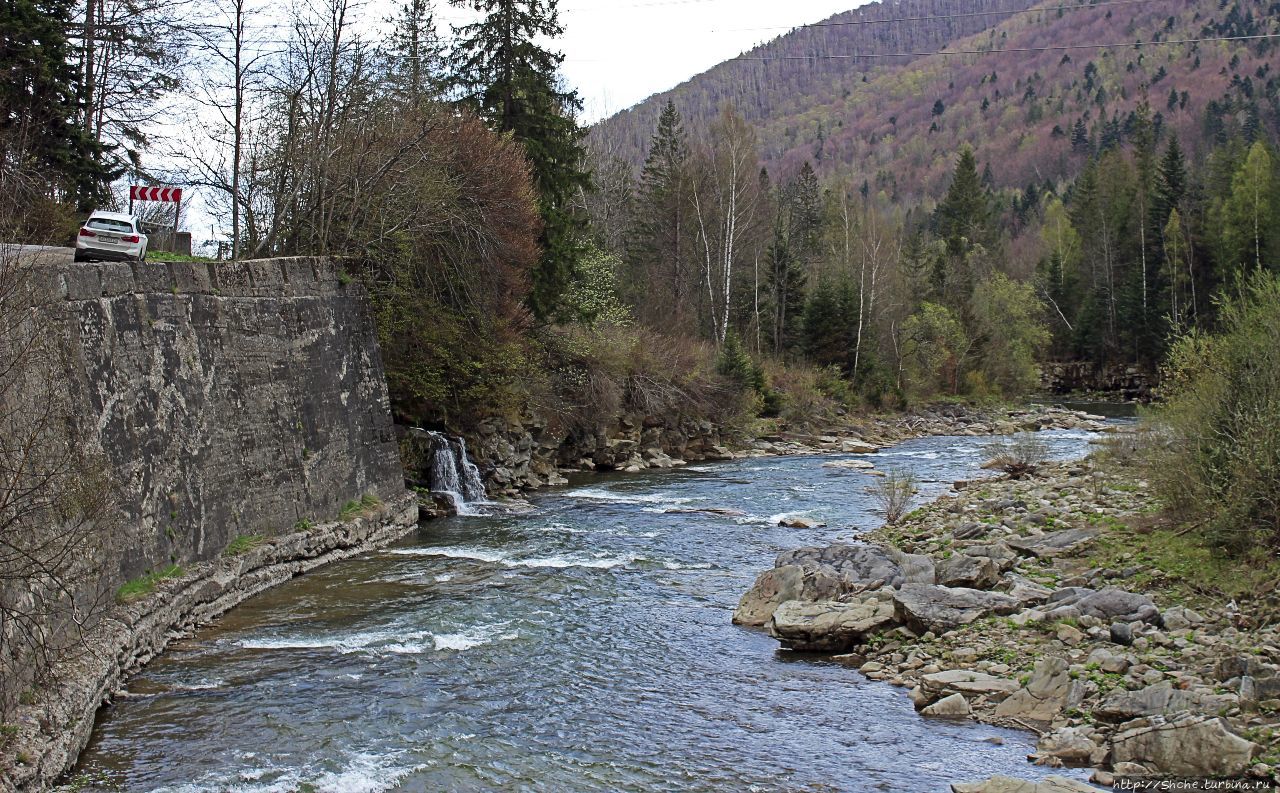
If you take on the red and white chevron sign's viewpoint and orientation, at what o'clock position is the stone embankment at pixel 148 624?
The stone embankment is roughly at 12 o'clock from the red and white chevron sign.

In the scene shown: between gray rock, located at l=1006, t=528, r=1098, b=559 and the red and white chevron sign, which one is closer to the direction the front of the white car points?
the red and white chevron sign

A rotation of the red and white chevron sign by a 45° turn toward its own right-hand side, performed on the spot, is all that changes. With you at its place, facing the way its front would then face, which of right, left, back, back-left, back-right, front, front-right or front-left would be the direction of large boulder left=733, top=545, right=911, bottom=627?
left

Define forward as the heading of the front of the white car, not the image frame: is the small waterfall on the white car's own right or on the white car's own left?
on the white car's own right

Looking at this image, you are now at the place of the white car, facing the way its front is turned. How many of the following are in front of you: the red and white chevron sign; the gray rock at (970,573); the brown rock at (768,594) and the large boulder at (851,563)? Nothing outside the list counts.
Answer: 1

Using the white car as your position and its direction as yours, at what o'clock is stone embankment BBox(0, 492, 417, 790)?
The stone embankment is roughly at 6 o'clock from the white car.

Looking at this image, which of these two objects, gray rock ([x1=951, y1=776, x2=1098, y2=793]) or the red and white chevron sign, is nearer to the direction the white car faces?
the red and white chevron sign

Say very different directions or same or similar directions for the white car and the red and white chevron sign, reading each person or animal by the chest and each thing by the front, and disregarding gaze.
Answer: very different directions

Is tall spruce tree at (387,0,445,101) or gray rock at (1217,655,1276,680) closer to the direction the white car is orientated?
the tall spruce tree

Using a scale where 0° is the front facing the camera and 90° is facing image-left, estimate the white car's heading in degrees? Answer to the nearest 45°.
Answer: approximately 180°

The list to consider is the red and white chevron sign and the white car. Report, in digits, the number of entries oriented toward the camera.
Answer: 1

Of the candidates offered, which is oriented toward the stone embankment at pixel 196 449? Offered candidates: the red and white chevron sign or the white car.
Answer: the red and white chevron sign
